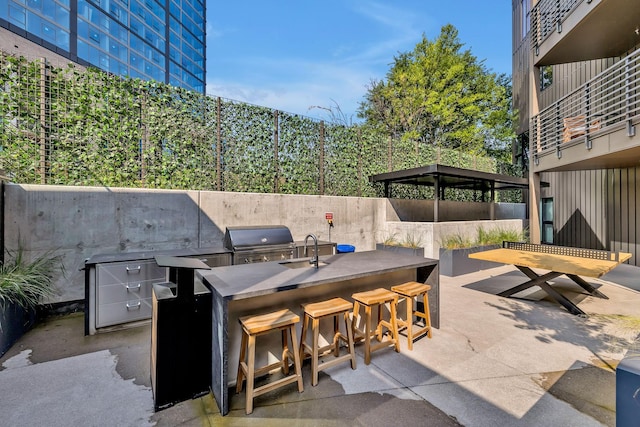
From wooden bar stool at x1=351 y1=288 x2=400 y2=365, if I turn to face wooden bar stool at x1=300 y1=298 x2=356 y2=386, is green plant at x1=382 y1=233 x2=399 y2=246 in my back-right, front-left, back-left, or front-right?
back-right

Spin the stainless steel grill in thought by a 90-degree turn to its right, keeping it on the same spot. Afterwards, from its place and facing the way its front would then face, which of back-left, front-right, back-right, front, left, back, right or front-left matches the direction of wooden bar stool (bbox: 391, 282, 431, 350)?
left

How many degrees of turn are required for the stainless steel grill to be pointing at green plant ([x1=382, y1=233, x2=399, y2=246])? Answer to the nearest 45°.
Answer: approximately 90° to its left

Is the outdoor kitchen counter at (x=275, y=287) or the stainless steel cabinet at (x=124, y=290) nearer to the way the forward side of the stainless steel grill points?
the outdoor kitchen counter

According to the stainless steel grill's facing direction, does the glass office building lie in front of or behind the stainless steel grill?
behind

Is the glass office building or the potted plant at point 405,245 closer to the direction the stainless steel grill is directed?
the potted plant

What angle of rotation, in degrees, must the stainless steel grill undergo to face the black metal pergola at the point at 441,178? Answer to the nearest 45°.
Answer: approximately 90° to its left

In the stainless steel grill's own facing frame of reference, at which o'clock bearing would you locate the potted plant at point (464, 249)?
The potted plant is roughly at 10 o'clock from the stainless steel grill.

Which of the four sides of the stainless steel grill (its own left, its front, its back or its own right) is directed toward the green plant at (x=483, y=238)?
left

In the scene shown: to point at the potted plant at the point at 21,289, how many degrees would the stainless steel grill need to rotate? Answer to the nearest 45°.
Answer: approximately 135° to its right

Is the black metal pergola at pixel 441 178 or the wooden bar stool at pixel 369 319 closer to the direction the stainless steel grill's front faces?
the wooden bar stool

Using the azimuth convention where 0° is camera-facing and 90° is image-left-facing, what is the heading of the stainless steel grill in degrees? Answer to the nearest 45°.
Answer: approximately 315°
